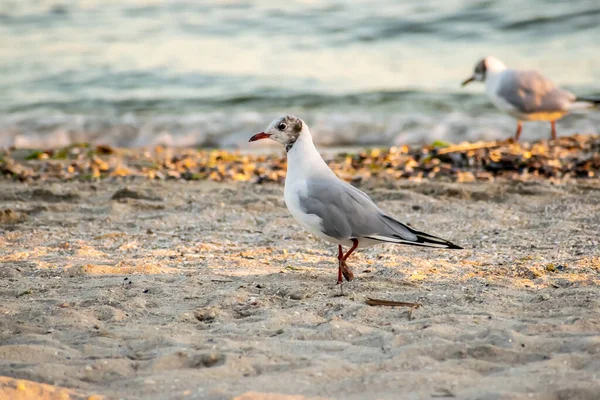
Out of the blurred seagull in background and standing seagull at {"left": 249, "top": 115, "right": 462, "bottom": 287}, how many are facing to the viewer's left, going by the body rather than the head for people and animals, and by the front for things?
2

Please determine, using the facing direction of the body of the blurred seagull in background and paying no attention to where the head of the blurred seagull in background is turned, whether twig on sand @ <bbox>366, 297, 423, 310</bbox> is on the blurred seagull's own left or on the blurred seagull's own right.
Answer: on the blurred seagull's own left

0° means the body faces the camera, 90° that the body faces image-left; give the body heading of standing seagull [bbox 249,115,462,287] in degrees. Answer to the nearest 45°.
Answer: approximately 90°

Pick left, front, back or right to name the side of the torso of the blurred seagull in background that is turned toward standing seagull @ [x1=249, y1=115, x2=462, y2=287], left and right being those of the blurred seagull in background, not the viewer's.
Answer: left

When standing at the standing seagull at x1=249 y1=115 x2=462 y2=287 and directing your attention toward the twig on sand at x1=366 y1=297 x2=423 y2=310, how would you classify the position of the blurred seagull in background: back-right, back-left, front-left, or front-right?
back-left

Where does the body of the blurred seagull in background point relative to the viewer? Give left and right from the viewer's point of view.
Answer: facing to the left of the viewer

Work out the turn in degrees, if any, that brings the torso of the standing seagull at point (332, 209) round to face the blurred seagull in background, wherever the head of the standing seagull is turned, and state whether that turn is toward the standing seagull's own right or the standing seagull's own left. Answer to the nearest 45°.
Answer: approximately 90° to the standing seagull's own right
